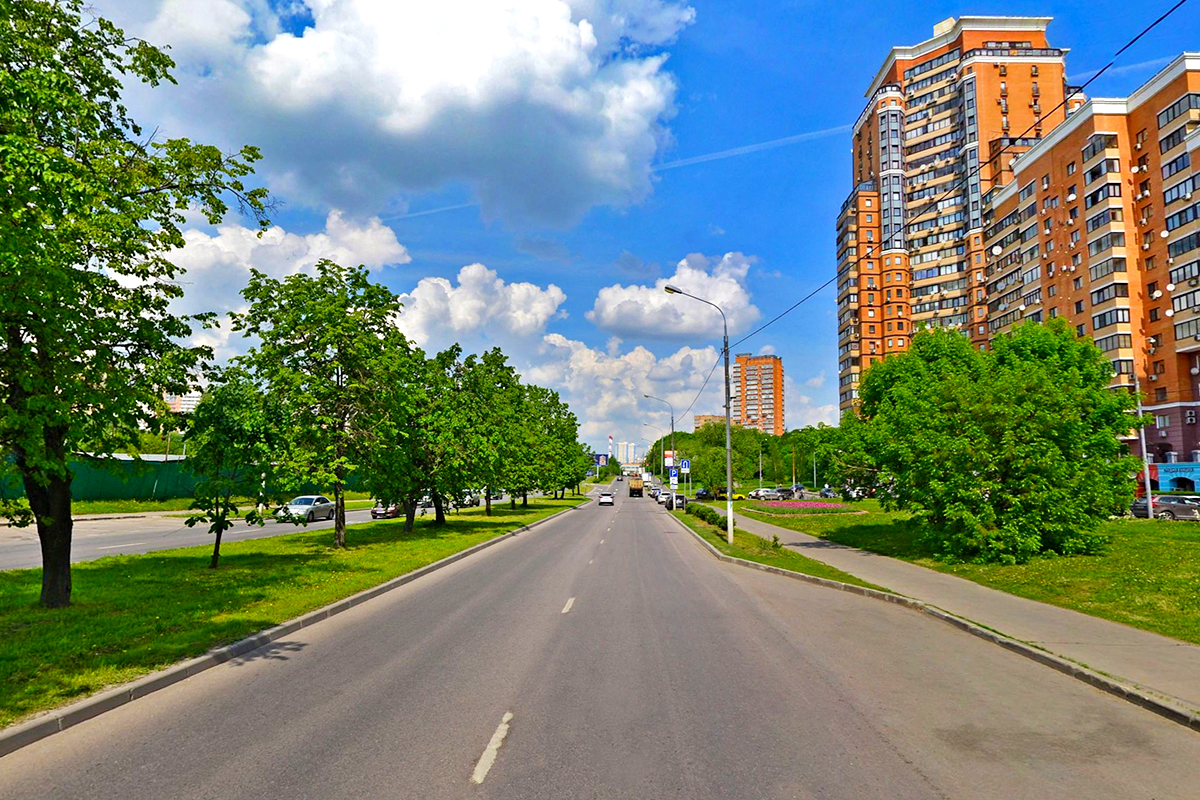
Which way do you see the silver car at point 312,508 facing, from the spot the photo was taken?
facing the viewer and to the left of the viewer

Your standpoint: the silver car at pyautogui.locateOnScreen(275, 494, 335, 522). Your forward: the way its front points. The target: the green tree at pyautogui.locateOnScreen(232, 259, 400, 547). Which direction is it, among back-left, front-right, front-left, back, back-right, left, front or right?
front-left

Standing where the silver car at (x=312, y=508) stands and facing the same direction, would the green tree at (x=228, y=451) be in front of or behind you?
in front

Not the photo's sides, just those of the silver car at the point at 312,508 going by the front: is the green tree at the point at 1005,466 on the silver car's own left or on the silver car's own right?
on the silver car's own left
